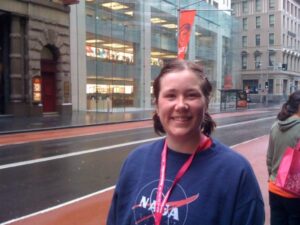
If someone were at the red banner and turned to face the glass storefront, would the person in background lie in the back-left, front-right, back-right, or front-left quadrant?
back-left

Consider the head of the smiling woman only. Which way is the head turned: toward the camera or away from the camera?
toward the camera

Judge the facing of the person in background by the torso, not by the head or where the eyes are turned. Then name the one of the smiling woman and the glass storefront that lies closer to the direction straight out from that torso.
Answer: the glass storefront

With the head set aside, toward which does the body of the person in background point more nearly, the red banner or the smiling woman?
the red banner

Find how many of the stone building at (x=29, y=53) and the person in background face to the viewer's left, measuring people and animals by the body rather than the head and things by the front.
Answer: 0

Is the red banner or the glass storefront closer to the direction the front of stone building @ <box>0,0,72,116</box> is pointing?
the red banner

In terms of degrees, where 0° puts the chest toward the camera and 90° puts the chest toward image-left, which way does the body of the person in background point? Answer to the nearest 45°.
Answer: approximately 225°

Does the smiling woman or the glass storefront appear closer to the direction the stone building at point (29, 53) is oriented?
the smiling woman

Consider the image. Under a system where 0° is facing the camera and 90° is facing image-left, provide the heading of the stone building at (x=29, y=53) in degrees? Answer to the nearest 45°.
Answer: approximately 315°

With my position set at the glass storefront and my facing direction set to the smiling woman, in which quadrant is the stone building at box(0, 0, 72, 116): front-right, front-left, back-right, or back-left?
front-right
